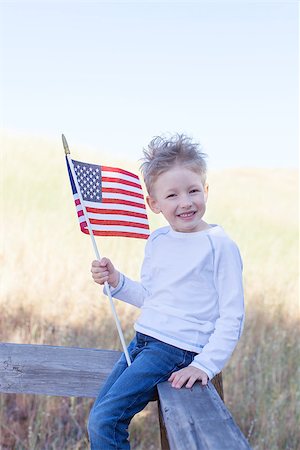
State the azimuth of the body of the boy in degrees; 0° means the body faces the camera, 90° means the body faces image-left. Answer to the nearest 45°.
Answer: approximately 45°

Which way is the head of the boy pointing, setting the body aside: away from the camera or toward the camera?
toward the camera
